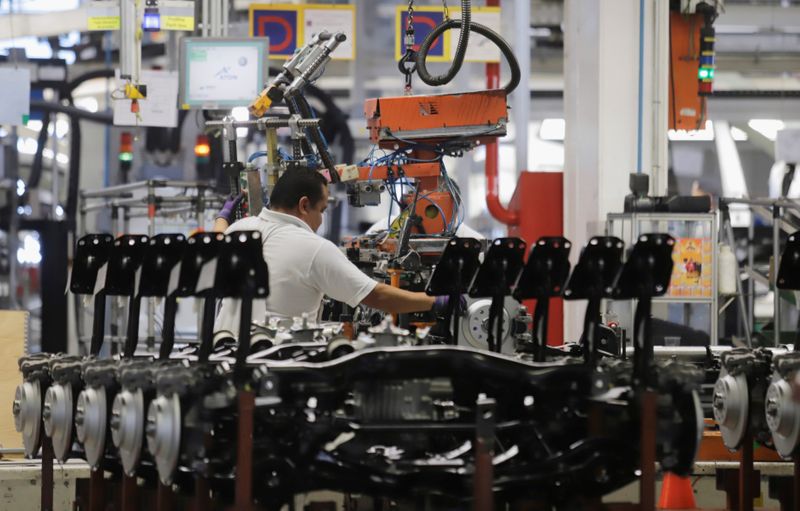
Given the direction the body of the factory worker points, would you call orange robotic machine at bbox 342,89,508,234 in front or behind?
in front

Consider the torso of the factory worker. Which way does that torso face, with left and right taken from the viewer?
facing away from the viewer and to the right of the viewer

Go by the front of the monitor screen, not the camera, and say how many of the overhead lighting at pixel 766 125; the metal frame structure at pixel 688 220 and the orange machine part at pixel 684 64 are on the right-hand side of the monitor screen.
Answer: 0

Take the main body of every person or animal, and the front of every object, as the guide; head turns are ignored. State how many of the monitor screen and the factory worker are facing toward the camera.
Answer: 1

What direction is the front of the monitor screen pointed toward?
toward the camera

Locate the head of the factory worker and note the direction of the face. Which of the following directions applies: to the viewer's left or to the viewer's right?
to the viewer's right

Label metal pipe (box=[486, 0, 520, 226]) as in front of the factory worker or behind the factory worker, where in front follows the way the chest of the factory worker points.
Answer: in front

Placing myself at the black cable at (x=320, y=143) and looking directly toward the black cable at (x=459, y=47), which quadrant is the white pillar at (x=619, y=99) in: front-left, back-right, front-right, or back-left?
front-left

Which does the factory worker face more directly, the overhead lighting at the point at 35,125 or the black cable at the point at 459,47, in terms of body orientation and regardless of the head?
the black cable

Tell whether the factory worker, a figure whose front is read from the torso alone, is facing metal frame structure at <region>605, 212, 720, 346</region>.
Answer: yes

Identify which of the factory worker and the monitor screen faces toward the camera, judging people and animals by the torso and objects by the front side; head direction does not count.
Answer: the monitor screen

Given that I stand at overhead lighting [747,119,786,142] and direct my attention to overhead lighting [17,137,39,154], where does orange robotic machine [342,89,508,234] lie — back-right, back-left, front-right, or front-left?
front-left

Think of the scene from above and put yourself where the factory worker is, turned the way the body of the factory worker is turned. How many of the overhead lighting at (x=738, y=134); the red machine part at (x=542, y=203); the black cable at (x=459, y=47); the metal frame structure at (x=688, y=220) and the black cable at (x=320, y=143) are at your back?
0

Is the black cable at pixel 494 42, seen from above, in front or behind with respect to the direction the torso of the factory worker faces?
in front

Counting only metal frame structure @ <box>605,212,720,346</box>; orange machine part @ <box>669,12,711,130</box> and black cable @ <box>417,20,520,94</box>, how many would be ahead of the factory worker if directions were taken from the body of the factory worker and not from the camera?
3

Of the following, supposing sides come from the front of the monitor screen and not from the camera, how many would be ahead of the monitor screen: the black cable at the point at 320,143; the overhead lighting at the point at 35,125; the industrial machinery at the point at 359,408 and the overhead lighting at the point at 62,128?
2

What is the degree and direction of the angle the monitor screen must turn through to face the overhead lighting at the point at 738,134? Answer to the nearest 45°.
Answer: approximately 135° to its left
